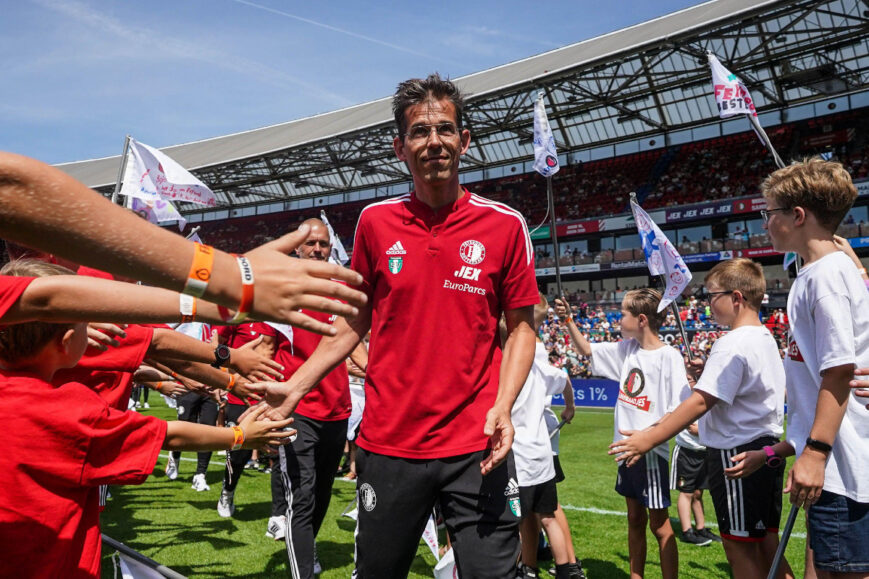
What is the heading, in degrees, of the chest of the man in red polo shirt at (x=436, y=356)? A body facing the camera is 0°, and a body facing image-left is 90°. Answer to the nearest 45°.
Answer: approximately 0°

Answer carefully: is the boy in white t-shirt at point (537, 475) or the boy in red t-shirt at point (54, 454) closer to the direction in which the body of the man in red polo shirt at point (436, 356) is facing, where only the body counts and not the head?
the boy in red t-shirt

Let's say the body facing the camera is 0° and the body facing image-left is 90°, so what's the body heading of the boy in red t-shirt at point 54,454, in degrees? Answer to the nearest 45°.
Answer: approximately 225°

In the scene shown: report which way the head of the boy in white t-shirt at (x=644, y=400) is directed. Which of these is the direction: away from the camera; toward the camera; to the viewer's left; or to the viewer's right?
to the viewer's left

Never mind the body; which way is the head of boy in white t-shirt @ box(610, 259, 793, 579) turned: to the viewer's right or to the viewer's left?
to the viewer's left

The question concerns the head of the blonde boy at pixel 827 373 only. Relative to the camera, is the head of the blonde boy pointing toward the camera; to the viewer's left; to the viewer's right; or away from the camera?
to the viewer's left

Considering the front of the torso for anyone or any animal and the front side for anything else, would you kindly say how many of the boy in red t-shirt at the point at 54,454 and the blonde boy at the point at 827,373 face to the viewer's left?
1

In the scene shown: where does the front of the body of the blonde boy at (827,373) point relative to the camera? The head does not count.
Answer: to the viewer's left
